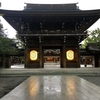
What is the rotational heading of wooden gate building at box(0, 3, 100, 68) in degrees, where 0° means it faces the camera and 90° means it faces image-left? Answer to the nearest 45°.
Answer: approximately 0°
